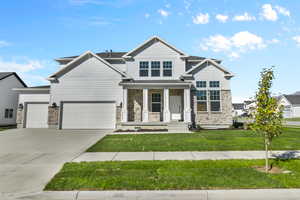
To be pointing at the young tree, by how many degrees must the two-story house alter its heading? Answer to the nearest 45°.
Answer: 0° — it already faces it

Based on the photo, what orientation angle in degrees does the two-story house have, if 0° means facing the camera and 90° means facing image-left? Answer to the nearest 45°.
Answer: approximately 0°

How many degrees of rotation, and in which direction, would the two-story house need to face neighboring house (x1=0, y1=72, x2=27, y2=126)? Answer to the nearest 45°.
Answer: approximately 135° to its right

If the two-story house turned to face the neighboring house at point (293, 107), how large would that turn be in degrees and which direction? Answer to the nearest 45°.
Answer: approximately 135° to its left

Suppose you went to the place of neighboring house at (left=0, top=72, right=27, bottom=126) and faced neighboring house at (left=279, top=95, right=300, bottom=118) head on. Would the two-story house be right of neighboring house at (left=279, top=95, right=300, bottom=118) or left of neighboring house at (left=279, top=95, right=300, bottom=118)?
right

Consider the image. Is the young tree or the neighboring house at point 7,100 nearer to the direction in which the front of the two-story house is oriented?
the young tree
